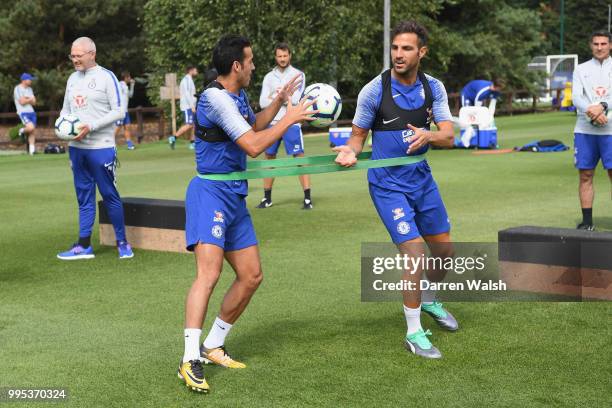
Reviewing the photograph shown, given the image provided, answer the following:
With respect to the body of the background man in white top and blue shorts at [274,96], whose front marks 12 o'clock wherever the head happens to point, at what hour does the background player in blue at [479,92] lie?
the background player in blue at [479,92] is roughly at 7 o'clock from the background man in white top and blue shorts at [274,96].

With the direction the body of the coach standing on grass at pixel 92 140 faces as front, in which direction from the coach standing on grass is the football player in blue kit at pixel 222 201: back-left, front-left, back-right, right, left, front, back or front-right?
front-left

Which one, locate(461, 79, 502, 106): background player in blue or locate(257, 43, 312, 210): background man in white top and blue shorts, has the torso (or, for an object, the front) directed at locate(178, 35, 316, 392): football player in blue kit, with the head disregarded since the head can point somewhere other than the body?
locate(257, 43, 312, 210): background man in white top and blue shorts

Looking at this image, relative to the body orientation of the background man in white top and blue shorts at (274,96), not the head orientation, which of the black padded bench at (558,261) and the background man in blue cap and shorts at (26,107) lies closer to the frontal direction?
the black padded bench

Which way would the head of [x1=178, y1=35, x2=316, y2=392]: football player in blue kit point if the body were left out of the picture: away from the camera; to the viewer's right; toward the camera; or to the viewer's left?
to the viewer's right

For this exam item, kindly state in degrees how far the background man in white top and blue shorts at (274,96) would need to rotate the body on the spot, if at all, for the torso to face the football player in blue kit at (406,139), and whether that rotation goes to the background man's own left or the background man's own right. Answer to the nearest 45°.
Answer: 0° — they already face them

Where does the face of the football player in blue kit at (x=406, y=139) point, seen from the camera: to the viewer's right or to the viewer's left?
to the viewer's left
